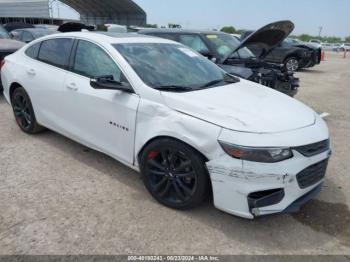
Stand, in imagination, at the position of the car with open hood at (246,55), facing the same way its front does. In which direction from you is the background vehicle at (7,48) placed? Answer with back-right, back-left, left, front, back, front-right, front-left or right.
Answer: back-right

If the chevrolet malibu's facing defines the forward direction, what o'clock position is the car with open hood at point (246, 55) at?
The car with open hood is roughly at 8 o'clock from the chevrolet malibu.

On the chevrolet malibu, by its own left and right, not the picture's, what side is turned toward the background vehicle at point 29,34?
back

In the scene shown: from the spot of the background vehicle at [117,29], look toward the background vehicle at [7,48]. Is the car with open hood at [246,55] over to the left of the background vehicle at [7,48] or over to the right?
left

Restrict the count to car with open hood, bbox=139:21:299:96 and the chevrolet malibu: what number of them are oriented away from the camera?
0

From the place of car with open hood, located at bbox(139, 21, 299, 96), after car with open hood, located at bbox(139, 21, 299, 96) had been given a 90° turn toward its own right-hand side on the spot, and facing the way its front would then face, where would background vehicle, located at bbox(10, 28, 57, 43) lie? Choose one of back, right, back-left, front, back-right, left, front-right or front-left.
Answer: right

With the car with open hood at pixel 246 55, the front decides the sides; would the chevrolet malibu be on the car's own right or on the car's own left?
on the car's own right

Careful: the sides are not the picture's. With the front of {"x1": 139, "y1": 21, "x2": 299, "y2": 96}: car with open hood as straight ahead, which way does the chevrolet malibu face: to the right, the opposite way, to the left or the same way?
the same way

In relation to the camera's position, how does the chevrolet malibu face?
facing the viewer and to the right of the viewer
